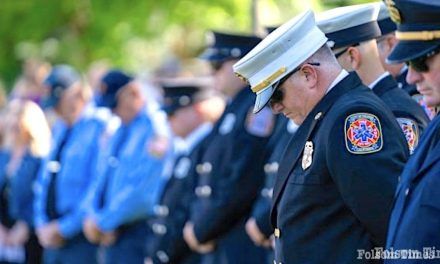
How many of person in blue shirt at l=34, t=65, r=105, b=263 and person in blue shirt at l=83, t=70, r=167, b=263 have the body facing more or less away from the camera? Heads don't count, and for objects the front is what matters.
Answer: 0

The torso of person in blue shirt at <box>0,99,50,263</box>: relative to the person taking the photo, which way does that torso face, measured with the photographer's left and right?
facing the viewer and to the left of the viewer

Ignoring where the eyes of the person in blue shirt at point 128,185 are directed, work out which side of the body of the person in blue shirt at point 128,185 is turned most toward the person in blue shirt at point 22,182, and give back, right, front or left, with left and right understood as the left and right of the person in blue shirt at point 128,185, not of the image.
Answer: right

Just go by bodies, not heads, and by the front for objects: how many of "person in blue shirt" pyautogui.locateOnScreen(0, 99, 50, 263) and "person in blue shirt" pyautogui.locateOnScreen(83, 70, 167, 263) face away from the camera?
0

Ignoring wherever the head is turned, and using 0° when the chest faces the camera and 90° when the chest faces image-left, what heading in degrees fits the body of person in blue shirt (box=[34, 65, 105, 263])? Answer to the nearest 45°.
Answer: approximately 45°

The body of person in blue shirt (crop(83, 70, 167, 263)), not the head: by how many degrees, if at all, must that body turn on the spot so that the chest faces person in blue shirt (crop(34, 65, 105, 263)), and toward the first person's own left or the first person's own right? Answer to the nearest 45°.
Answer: approximately 90° to the first person's own right

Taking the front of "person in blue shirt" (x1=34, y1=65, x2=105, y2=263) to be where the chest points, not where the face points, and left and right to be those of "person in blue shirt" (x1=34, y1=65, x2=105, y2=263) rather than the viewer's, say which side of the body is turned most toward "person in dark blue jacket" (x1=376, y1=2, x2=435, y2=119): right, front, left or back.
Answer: left
